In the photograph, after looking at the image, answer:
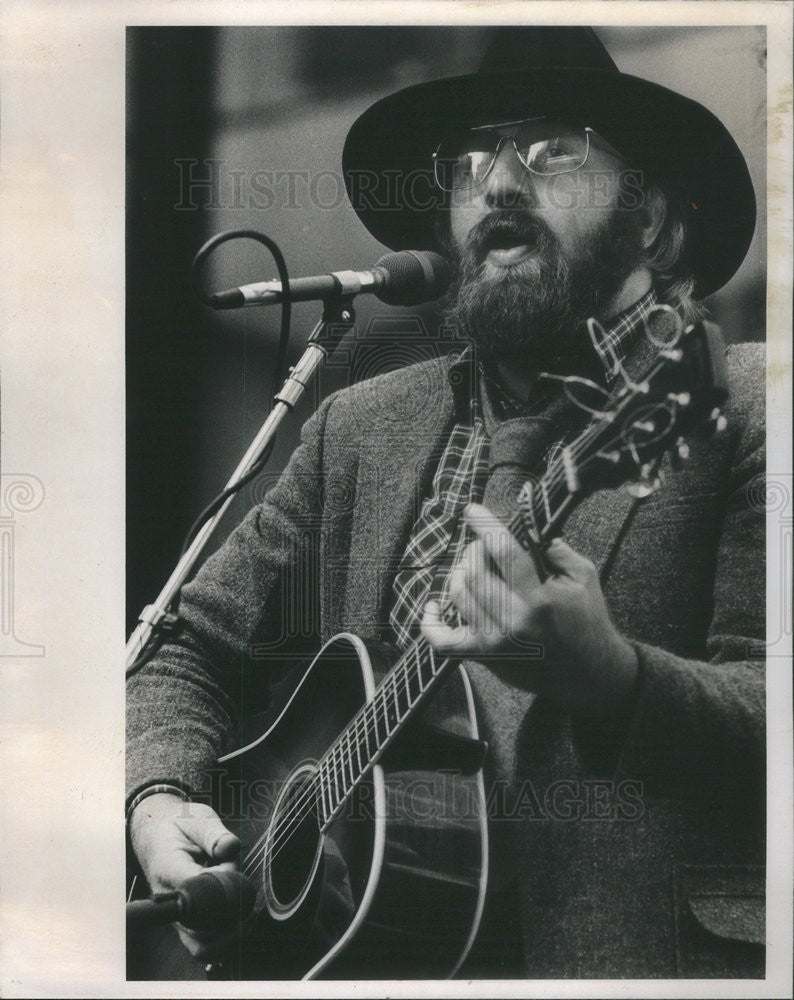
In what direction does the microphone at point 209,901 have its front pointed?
to the viewer's right
